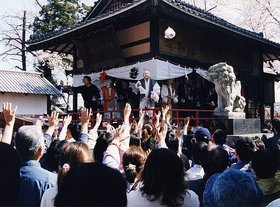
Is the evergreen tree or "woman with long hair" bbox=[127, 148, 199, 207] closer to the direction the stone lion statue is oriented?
the woman with long hair

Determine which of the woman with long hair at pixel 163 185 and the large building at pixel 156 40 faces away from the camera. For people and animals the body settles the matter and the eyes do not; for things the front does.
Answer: the woman with long hair

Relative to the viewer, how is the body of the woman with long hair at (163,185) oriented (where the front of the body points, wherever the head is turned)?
away from the camera

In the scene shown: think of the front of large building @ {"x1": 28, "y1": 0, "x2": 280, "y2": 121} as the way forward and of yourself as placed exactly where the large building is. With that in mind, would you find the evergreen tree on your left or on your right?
on your right

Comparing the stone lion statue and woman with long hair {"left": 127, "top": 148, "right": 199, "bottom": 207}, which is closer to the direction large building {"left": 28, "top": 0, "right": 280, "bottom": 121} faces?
the woman with long hair

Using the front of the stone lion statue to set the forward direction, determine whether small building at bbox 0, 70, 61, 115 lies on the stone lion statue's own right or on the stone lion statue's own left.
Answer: on the stone lion statue's own right

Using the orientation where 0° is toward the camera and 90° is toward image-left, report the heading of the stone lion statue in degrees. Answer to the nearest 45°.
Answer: approximately 45°

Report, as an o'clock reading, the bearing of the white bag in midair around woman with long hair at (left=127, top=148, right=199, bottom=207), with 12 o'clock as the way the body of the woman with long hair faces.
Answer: The white bag in midair is roughly at 12 o'clock from the woman with long hair.

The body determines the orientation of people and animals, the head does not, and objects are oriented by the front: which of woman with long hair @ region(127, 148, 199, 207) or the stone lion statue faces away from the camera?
the woman with long hair
